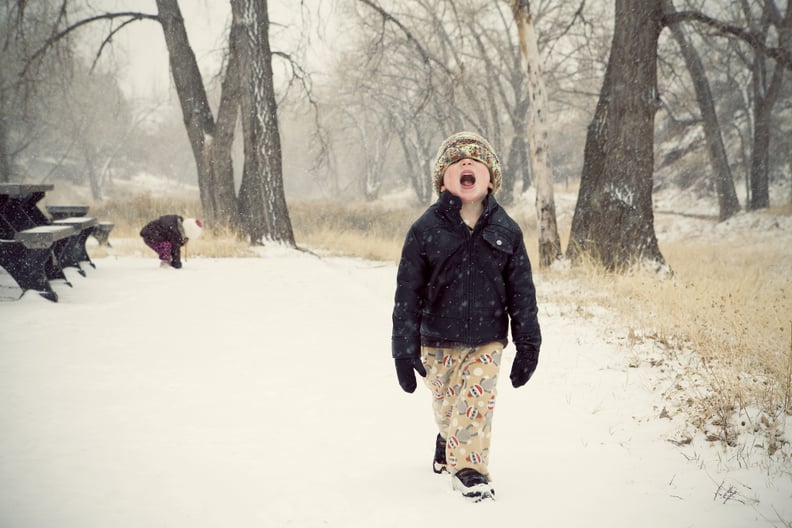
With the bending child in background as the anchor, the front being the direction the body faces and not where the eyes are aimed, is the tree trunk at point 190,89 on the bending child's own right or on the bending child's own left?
on the bending child's own left

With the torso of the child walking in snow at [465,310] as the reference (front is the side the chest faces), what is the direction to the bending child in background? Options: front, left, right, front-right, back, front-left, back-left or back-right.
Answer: back-right

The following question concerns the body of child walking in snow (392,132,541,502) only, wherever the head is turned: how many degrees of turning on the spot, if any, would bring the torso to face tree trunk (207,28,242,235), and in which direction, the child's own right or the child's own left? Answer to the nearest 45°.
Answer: approximately 135° to the child's own right

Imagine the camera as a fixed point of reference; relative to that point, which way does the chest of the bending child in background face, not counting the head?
to the viewer's right

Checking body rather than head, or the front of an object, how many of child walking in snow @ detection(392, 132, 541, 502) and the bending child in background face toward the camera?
1

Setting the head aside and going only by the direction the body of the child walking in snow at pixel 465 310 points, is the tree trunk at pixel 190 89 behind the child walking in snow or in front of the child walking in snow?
behind

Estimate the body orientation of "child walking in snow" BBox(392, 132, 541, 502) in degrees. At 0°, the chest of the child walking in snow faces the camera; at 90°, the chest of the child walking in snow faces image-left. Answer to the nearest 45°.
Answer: approximately 0°

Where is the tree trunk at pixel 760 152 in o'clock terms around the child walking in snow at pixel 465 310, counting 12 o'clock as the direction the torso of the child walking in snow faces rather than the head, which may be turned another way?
The tree trunk is roughly at 7 o'clock from the child walking in snow.
